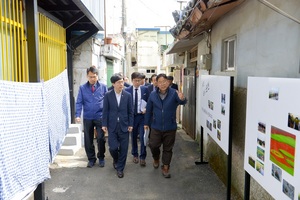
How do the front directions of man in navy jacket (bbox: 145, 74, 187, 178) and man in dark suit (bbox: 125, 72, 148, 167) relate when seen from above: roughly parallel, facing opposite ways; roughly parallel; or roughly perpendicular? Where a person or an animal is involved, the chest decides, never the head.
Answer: roughly parallel

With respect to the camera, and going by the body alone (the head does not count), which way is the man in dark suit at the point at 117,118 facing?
toward the camera

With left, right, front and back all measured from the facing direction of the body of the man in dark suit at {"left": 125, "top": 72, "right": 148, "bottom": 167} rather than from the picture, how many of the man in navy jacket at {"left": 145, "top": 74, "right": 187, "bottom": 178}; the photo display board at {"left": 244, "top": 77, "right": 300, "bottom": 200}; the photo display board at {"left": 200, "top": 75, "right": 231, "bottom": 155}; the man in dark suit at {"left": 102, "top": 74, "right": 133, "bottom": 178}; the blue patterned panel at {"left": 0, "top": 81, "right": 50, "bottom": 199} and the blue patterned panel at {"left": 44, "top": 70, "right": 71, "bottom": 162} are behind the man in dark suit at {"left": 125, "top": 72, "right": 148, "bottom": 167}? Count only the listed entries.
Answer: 0

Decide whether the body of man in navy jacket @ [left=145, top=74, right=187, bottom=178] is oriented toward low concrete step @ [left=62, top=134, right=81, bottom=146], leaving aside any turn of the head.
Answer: no

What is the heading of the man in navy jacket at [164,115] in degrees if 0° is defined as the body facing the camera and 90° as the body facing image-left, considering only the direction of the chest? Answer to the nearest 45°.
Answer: approximately 0°

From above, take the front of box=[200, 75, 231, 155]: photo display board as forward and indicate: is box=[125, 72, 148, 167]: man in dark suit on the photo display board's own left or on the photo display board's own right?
on the photo display board's own right

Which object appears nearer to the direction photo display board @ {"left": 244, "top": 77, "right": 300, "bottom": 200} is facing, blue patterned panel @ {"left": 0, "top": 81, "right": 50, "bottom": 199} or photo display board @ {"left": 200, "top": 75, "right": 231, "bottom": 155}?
the blue patterned panel

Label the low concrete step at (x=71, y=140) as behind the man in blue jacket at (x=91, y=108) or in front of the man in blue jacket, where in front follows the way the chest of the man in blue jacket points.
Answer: behind

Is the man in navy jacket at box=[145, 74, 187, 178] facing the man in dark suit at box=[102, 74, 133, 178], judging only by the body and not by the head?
no

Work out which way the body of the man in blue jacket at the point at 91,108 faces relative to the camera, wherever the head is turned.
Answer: toward the camera

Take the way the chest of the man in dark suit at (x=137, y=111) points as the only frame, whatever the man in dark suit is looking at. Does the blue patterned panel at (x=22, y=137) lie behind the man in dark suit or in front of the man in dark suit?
in front

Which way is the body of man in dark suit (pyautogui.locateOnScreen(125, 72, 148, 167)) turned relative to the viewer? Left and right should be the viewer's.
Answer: facing the viewer

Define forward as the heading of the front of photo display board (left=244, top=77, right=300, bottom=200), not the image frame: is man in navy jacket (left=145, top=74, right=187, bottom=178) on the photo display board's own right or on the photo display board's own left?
on the photo display board's own right

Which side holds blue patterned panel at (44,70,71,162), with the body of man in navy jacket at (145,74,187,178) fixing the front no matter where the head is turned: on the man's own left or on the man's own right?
on the man's own right

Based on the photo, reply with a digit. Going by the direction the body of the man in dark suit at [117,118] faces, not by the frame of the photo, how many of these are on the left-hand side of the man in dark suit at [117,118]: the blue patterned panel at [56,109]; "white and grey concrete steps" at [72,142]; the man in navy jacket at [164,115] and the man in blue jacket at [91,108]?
1

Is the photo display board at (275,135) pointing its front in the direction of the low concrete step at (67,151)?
no
